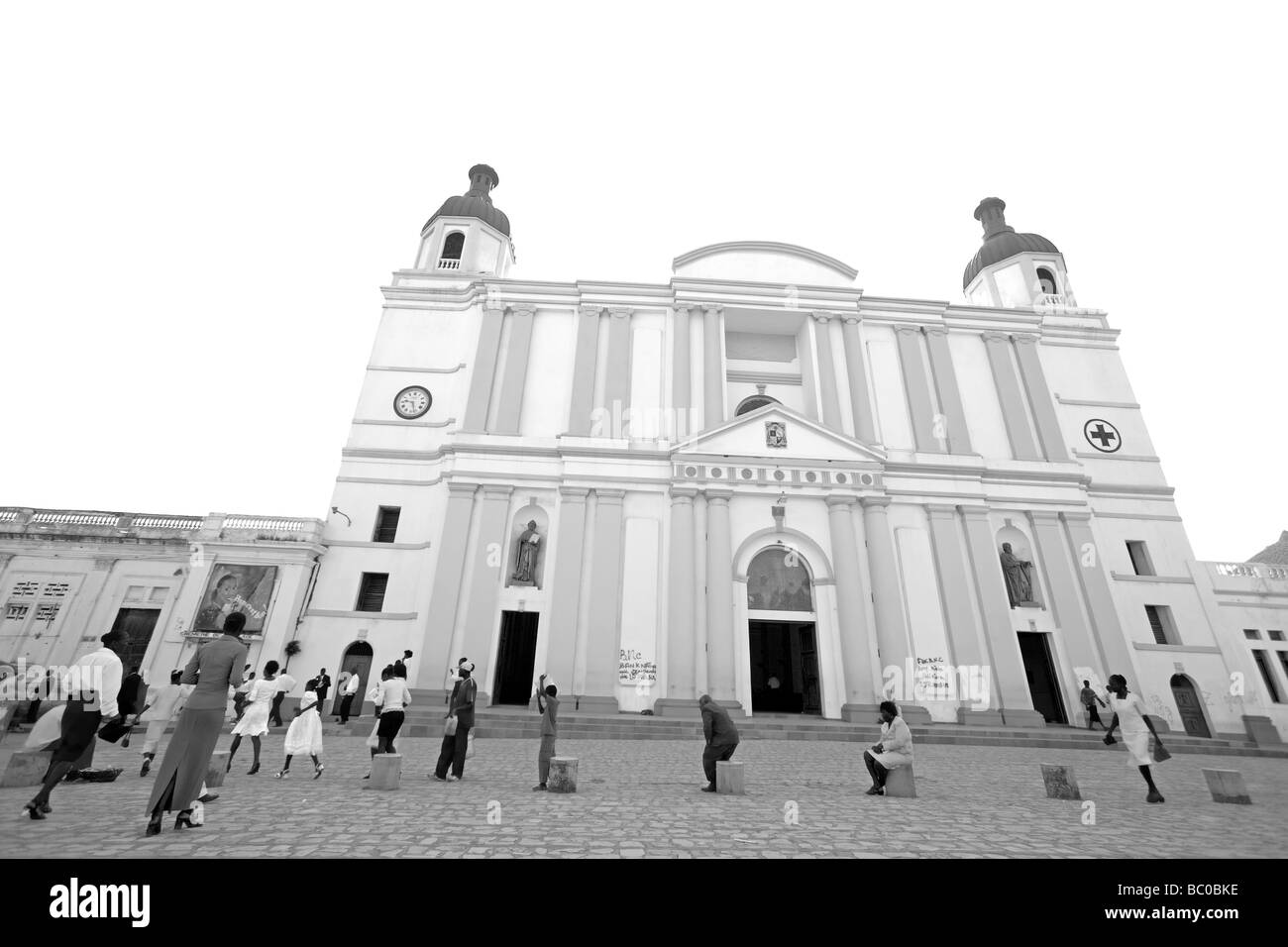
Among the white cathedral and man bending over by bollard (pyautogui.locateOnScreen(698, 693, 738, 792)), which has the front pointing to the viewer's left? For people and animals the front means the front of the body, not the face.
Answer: the man bending over by bollard

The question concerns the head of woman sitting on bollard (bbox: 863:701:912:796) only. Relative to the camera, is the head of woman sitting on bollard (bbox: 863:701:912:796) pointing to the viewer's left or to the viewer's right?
to the viewer's left

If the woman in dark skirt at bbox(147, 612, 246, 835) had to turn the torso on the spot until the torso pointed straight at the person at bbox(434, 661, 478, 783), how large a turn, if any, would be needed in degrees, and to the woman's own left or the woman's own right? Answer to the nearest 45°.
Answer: approximately 45° to the woman's own right

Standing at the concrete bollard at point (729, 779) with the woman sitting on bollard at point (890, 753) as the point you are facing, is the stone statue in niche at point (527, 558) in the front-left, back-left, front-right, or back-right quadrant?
back-left

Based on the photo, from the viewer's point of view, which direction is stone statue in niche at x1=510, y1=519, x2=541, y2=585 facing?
toward the camera

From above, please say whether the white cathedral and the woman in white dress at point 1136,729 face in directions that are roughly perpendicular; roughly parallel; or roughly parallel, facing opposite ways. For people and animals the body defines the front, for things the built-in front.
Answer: roughly perpendicular

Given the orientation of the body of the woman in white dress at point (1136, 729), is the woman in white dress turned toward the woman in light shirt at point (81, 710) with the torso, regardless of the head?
yes

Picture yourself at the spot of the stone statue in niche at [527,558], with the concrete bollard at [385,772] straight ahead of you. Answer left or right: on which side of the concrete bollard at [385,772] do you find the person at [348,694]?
right

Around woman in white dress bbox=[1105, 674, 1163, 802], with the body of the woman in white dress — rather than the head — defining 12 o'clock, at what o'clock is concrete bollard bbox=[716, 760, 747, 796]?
The concrete bollard is roughly at 12 o'clock from the woman in white dress.

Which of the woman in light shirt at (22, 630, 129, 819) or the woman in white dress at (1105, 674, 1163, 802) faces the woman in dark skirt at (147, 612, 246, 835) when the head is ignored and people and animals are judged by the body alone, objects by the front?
the woman in white dress

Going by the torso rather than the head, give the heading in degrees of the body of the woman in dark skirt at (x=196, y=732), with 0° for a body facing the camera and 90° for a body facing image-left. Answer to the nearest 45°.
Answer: approximately 180°

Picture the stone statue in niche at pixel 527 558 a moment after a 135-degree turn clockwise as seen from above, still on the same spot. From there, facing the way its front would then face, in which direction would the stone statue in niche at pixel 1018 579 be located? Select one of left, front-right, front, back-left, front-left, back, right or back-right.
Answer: back-right

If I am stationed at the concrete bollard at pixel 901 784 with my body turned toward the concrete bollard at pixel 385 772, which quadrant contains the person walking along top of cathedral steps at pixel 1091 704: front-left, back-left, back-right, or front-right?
back-right

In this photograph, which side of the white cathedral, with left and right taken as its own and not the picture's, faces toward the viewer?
front
